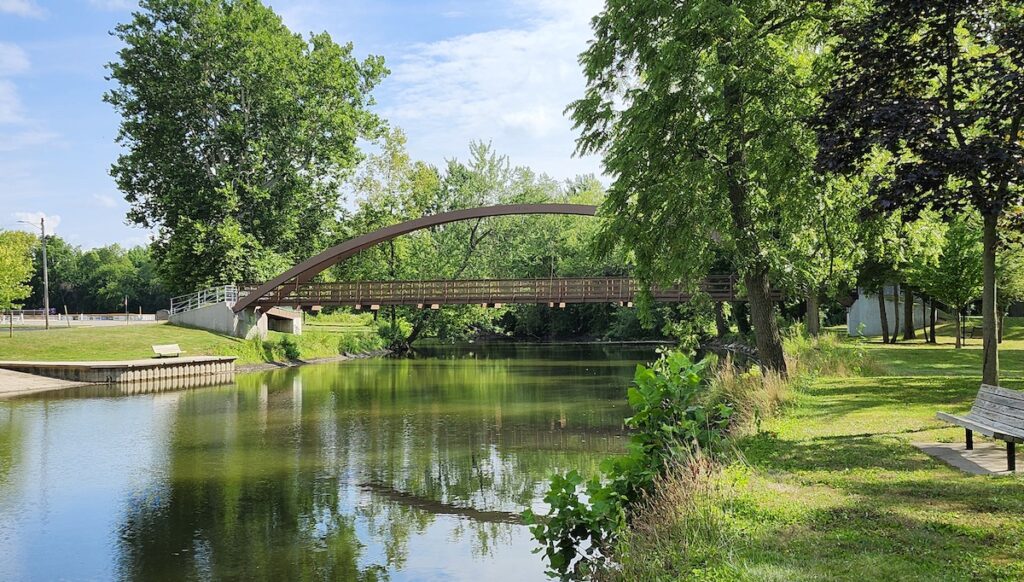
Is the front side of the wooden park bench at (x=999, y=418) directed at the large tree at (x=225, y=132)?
no

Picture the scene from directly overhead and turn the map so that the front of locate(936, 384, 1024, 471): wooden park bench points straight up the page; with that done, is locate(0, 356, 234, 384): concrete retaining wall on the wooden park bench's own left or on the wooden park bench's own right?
on the wooden park bench's own right

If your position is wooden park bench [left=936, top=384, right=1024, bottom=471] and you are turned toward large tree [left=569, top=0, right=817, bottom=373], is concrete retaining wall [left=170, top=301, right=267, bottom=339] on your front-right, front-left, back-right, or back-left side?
front-left

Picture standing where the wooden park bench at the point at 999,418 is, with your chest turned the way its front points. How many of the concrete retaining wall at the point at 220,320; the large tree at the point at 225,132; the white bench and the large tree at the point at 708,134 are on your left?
0

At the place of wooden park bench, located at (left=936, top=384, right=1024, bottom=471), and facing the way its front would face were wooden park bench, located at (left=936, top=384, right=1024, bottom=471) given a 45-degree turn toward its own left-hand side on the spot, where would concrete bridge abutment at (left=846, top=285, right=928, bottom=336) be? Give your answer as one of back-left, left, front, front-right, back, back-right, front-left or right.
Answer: back

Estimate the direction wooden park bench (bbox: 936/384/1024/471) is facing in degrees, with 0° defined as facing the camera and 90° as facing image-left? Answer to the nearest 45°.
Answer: approximately 45°

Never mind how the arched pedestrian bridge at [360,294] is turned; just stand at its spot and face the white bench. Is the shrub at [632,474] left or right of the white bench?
left

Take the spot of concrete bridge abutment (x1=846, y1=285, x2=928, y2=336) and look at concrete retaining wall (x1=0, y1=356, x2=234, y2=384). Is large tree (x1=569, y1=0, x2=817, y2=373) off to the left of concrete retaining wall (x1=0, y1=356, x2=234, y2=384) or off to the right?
left

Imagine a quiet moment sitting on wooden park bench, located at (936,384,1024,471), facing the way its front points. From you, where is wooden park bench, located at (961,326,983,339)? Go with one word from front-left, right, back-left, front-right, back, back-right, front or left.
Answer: back-right

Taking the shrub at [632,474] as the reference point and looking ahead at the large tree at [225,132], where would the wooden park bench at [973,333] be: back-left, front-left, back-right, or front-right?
front-right

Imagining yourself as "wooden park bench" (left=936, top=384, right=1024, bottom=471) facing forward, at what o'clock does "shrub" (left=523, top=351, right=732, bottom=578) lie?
The shrub is roughly at 12 o'clock from the wooden park bench.

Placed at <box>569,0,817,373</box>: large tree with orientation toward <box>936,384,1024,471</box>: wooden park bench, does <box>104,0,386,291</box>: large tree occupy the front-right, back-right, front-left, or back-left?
back-right

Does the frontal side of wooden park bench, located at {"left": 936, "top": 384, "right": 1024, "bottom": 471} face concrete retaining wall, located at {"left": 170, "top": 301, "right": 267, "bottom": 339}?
no

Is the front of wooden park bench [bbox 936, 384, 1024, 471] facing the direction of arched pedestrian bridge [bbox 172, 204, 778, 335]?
no

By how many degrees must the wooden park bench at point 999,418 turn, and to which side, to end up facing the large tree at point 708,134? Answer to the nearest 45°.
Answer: approximately 90° to its right
